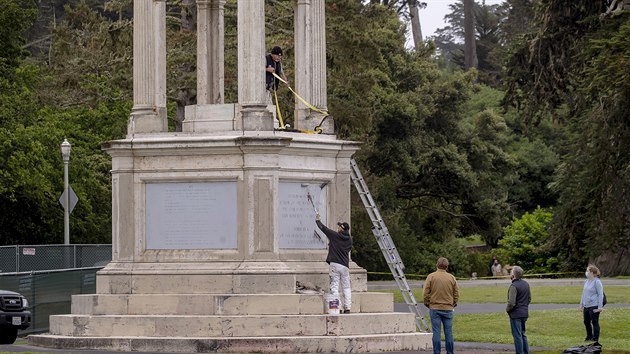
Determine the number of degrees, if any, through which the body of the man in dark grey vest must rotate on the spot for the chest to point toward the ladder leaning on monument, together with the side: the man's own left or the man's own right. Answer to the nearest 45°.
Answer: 0° — they already face it

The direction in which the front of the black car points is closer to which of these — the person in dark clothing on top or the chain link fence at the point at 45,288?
the person in dark clothing on top

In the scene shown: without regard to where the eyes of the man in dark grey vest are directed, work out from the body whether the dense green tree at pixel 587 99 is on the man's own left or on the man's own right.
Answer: on the man's own right

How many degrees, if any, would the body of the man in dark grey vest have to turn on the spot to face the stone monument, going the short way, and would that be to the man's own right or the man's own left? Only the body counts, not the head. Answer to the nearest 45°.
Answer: approximately 45° to the man's own left

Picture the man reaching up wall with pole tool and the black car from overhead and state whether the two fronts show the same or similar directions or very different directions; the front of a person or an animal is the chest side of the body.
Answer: very different directions

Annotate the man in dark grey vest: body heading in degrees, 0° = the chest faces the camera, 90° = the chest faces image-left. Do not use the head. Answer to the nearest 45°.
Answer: approximately 135°

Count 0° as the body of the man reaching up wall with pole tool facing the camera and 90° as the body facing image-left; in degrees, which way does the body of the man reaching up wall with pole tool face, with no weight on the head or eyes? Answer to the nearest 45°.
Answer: approximately 135°

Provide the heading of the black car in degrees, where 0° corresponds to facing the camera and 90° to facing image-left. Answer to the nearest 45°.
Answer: approximately 315°

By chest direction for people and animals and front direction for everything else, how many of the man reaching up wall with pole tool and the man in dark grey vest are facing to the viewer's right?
0
